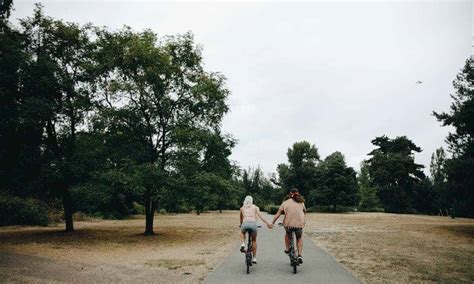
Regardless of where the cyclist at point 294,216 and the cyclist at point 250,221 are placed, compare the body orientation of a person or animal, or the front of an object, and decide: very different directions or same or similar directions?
same or similar directions

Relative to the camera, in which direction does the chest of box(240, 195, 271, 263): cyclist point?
away from the camera

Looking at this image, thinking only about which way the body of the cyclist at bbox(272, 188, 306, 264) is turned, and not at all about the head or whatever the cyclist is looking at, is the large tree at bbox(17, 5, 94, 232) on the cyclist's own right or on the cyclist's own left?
on the cyclist's own left

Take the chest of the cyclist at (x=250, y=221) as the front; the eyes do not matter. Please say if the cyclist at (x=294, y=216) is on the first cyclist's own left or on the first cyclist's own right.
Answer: on the first cyclist's own right

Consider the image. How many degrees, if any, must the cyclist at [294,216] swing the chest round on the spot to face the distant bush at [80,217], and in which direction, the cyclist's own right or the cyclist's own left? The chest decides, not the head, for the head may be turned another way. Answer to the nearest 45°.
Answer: approximately 45° to the cyclist's own left

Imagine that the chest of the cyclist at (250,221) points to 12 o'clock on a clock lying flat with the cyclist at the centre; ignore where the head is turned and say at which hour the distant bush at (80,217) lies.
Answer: The distant bush is roughly at 11 o'clock from the cyclist.

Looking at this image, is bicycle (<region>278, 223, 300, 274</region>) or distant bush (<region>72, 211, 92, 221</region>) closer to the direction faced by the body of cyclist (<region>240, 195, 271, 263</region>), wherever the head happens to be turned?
the distant bush

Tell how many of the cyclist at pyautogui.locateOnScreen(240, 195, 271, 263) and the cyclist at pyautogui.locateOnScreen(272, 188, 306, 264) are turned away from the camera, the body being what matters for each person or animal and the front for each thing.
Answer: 2

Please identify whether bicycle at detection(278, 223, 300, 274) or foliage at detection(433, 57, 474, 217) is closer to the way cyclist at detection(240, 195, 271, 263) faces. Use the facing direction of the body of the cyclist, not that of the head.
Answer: the foliage

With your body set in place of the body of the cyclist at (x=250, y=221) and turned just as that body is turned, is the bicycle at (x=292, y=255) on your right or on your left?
on your right

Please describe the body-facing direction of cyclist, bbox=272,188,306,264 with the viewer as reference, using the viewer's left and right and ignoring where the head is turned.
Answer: facing away from the viewer
